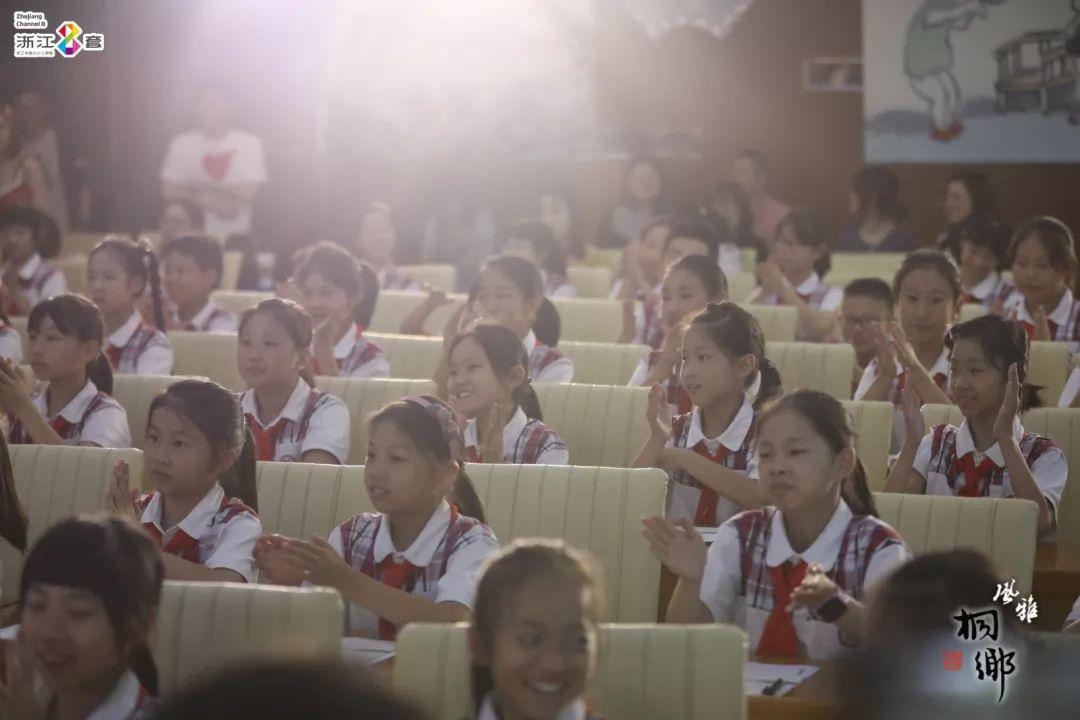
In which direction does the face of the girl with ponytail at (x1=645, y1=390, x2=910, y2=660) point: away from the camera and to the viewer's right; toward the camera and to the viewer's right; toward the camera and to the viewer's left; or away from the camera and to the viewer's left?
toward the camera and to the viewer's left

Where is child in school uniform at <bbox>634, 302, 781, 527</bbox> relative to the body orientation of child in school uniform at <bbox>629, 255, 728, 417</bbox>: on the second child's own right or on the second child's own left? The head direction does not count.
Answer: on the second child's own left

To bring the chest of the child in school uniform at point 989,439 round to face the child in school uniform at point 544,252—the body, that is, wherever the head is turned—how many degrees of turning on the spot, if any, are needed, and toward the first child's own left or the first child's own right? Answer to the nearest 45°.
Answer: approximately 90° to the first child's own right

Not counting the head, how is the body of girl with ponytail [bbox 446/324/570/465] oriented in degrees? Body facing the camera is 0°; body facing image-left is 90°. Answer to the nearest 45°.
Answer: approximately 45°

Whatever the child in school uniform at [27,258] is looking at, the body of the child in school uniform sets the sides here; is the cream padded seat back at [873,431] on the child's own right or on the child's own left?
on the child's own left

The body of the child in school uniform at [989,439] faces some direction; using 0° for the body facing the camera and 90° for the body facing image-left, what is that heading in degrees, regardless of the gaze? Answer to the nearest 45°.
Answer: approximately 45°

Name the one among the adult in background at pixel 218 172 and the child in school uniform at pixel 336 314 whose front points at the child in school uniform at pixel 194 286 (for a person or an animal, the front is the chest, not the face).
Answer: the adult in background

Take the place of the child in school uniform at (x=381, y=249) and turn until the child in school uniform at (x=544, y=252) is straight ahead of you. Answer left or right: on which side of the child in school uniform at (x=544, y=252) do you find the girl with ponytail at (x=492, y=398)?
right

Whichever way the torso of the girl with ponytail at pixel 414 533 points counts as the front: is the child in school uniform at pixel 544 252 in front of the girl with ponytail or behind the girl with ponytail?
behind
